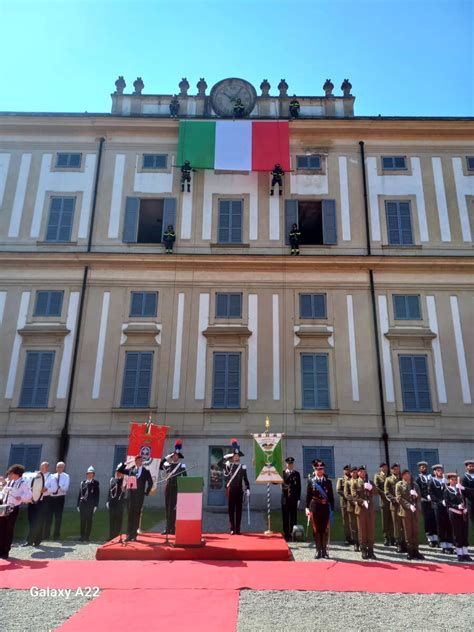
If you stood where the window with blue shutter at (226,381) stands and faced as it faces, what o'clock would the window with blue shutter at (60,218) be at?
the window with blue shutter at (60,218) is roughly at 3 o'clock from the window with blue shutter at (226,381).

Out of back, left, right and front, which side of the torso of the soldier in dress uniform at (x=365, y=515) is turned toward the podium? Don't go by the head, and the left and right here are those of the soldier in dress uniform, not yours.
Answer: right

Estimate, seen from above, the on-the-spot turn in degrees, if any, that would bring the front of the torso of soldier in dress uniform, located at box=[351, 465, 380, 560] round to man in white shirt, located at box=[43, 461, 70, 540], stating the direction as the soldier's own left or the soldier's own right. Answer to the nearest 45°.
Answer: approximately 90° to the soldier's own right

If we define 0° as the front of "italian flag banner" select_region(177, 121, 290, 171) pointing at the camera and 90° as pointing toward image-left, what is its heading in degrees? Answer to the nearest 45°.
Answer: approximately 0°

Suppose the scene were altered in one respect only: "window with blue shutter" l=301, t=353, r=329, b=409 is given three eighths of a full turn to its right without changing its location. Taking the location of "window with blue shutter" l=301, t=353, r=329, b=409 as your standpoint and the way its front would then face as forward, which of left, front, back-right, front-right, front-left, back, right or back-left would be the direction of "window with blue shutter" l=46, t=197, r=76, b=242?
front-left
